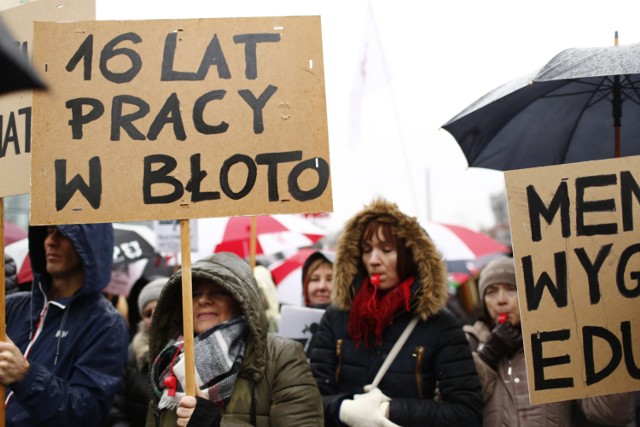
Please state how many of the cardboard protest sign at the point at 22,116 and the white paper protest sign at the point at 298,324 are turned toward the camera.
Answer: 2

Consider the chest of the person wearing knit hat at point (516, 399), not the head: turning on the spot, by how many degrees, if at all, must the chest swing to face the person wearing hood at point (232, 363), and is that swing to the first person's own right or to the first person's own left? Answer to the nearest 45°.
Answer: approximately 45° to the first person's own right

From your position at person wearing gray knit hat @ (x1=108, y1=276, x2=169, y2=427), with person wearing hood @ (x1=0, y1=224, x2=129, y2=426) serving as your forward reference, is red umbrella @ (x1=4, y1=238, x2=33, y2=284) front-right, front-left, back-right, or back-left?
back-right

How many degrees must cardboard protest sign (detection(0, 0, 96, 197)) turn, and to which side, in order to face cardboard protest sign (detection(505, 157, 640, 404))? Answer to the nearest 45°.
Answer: approximately 45° to its left

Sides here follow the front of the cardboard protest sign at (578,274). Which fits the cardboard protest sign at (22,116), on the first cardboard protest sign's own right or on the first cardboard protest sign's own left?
on the first cardboard protest sign's own right

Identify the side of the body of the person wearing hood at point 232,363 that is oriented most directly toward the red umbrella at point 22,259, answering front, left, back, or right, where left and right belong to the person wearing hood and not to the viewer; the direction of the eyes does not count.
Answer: right

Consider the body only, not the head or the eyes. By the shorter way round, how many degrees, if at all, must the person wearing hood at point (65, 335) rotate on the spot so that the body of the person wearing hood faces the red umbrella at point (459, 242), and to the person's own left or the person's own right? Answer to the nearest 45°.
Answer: approximately 180°
